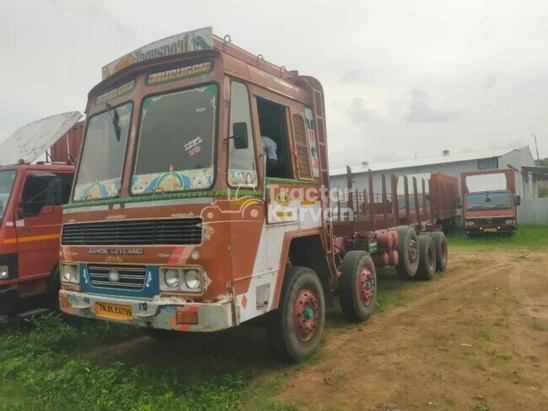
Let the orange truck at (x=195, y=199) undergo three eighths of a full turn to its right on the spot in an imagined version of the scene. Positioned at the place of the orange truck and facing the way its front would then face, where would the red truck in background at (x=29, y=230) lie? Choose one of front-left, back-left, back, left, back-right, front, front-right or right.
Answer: front-left

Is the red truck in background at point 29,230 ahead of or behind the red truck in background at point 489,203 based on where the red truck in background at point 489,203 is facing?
ahead

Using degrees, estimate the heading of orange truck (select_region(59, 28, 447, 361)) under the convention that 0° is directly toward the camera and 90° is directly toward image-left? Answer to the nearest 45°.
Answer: approximately 45°

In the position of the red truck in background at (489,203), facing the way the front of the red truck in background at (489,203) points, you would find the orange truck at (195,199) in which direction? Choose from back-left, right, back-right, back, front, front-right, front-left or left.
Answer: front

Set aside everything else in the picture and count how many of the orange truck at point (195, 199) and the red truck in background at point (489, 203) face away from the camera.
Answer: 0

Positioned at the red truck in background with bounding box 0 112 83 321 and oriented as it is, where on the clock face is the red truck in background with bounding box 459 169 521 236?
the red truck in background with bounding box 459 169 521 236 is roughly at 7 o'clock from the red truck in background with bounding box 0 112 83 321.

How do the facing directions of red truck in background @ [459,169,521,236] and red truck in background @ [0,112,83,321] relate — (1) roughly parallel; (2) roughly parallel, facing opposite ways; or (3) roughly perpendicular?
roughly parallel

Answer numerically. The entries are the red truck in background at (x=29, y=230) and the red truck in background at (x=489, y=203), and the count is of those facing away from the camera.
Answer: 0

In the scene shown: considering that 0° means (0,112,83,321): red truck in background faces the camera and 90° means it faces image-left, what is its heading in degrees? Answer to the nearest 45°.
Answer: approximately 45°

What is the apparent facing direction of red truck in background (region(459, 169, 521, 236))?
toward the camera
